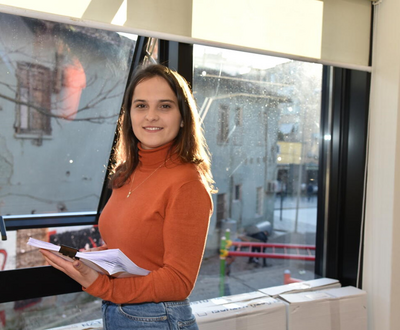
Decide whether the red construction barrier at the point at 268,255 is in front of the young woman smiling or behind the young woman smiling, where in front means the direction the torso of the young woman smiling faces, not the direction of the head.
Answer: behind

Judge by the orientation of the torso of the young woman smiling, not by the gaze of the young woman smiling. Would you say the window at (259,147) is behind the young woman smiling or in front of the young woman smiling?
behind

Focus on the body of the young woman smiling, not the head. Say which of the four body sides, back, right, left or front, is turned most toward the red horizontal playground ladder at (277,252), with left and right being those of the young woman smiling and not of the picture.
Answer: back

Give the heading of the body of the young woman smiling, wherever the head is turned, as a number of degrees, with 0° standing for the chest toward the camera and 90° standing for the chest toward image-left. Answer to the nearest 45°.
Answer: approximately 45°
